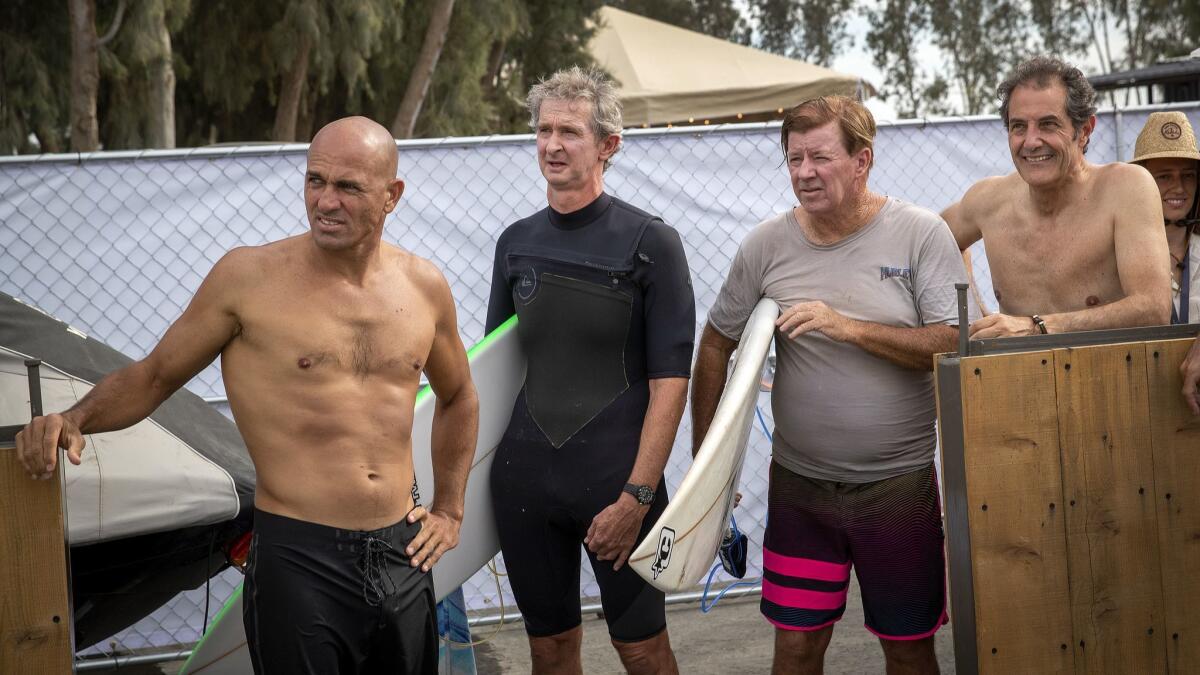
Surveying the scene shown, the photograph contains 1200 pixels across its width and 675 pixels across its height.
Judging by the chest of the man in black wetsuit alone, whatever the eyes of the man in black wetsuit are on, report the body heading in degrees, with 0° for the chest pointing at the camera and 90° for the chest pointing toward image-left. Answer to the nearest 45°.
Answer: approximately 45°

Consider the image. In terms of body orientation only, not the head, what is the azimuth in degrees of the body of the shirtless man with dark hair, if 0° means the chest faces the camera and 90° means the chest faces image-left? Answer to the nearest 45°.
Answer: approximately 45°

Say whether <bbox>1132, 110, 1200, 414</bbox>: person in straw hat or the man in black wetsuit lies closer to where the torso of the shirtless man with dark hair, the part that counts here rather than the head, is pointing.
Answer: the man in black wetsuit

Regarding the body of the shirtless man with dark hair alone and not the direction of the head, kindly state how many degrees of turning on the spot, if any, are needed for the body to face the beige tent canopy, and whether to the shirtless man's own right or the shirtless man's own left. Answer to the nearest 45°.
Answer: approximately 135° to the shirtless man's own right

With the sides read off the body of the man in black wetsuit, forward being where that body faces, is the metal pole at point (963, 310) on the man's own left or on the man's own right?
on the man's own left

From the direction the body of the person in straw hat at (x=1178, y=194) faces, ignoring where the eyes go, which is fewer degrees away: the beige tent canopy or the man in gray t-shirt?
the man in gray t-shirt

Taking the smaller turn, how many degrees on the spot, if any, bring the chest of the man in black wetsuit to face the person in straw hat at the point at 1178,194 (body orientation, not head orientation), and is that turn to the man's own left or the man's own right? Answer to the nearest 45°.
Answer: approximately 135° to the man's own left
